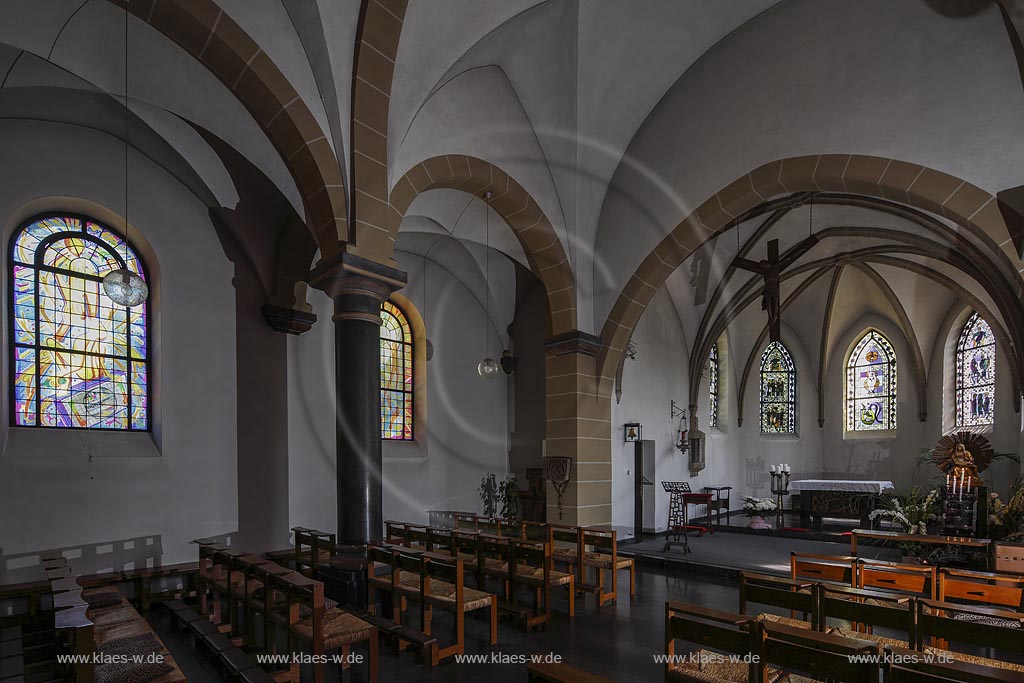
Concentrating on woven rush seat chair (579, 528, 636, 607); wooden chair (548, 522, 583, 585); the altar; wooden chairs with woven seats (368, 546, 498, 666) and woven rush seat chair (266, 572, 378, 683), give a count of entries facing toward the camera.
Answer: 1

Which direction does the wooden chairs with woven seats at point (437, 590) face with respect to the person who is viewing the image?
facing away from the viewer and to the right of the viewer

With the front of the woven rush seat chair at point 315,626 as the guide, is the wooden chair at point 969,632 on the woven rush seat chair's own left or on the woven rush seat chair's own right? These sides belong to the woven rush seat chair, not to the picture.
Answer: on the woven rush seat chair's own right

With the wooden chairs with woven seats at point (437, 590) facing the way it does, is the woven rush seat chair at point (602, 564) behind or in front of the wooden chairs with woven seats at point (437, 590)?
in front

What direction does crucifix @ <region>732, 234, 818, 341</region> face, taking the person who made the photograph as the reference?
facing the viewer and to the left of the viewer

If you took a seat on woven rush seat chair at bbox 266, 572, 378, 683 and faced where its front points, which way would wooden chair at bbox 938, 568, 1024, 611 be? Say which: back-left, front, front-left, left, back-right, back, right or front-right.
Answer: front-right

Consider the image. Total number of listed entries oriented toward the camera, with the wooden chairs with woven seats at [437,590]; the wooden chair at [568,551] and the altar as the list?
1

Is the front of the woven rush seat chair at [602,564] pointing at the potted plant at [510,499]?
no

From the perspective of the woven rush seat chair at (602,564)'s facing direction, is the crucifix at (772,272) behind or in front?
in front

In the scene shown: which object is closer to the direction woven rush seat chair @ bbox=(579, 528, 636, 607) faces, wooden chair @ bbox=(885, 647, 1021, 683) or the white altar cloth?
the white altar cloth

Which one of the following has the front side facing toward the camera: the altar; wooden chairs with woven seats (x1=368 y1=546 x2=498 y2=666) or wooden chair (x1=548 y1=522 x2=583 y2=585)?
the altar

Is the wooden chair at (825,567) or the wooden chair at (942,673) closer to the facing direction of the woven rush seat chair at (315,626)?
the wooden chair at (825,567)

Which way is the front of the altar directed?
toward the camera

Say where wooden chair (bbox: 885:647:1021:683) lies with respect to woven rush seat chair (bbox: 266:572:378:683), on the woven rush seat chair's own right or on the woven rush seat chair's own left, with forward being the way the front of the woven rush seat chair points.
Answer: on the woven rush seat chair's own right

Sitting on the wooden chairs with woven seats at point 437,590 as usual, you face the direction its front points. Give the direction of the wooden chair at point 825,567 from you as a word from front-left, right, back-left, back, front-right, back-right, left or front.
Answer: front-right
